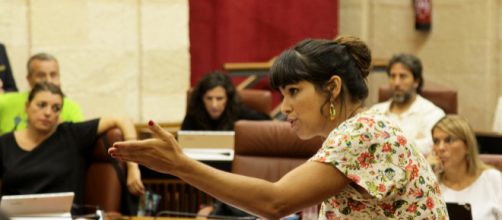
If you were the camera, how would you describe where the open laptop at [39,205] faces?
facing away from the viewer

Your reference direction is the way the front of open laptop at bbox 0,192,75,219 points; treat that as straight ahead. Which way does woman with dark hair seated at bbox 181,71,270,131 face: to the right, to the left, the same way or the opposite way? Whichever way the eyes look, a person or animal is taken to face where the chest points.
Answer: the opposite way

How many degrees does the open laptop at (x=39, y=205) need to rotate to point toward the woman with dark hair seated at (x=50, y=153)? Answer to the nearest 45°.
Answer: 0° — it already faces them

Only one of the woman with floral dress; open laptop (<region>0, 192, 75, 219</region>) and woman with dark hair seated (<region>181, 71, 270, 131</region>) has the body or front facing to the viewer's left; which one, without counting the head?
the woman with floral dress

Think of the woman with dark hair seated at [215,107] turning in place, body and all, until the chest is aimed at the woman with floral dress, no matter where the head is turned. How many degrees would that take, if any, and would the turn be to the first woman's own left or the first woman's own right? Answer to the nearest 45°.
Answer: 0° — they already face them

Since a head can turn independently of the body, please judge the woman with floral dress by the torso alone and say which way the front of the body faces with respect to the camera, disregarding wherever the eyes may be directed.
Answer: to the viewer's left

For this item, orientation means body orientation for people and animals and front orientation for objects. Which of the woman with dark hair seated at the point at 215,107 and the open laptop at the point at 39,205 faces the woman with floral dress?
the woman with dark hair seated

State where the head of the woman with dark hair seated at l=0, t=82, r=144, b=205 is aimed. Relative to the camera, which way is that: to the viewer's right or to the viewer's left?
to the viewer's right

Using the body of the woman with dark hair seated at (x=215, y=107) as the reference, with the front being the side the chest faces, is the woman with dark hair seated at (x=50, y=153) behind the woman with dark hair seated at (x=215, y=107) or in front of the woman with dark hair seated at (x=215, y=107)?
in front

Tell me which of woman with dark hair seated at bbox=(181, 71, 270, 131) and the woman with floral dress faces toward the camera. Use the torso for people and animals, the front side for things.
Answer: the woman with dark hair seated

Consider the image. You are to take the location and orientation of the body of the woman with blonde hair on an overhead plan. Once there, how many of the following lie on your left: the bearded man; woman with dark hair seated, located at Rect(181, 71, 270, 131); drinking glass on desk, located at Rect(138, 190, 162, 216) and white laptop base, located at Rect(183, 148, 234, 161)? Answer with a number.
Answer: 0

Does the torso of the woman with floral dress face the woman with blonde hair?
no

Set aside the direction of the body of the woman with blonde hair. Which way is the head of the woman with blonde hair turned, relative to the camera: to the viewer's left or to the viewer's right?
to the viewer's left

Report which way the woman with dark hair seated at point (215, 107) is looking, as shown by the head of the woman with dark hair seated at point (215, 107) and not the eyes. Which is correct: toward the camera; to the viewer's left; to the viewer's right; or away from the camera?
toward the camera

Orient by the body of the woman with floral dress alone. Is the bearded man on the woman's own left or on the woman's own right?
on the woman's own right

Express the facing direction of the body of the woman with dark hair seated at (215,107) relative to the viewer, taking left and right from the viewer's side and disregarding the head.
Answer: facing the viewer

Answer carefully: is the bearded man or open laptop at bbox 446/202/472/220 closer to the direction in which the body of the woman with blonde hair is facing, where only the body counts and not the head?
the open laptop

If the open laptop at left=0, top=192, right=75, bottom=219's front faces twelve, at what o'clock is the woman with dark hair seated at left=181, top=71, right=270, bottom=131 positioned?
The woman with dark hair seated is roughly at 1 o'clock from the open laptop.

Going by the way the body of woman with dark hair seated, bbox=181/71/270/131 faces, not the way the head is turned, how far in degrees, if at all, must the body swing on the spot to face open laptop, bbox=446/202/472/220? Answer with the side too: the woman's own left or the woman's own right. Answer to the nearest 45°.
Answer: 0° — they already face it
